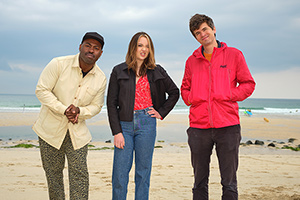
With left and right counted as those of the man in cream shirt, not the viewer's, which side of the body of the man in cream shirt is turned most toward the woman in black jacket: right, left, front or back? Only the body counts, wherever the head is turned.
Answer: left

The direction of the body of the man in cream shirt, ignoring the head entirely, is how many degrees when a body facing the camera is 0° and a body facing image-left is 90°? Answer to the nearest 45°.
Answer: approximately 0°

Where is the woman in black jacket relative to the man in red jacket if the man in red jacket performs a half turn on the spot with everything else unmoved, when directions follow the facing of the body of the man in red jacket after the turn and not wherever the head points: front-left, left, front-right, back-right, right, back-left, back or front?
left

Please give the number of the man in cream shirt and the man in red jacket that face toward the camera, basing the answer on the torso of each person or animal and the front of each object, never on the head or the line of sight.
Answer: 2

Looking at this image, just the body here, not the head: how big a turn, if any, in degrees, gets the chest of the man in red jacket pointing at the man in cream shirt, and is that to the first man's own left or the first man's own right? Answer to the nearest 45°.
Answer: approximately 90° to the first man's own right
